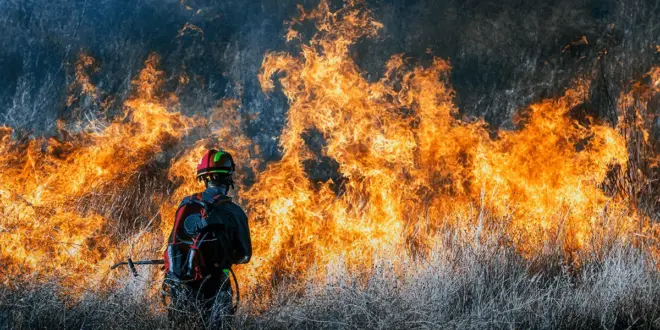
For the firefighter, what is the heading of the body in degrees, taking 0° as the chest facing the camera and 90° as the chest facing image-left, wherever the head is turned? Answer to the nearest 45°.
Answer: approximately 225°
